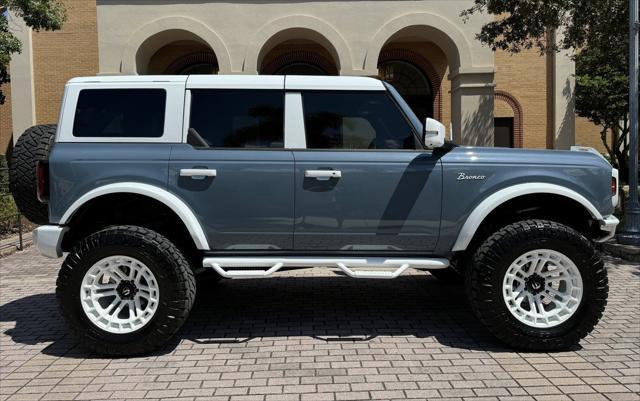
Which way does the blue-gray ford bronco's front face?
to the viewer's right
